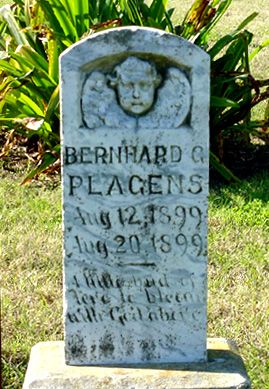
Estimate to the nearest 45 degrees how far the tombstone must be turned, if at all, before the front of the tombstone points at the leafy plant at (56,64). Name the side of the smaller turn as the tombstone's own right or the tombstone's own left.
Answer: approximately 180°

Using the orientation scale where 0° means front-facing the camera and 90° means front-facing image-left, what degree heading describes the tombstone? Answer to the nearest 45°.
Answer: approximately 0°
